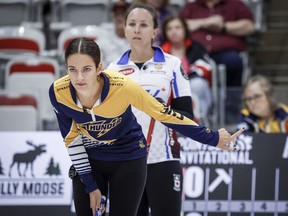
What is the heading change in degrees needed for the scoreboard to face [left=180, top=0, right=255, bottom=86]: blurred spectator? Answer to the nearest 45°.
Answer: approximately 180°

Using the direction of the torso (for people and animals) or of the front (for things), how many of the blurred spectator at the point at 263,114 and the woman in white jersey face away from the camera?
0

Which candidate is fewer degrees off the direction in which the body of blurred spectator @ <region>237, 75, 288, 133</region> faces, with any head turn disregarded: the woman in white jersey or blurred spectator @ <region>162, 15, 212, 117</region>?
the woman in white jersey

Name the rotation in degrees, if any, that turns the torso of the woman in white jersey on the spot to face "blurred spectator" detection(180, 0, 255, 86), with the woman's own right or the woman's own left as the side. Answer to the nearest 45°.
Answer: approximately 135° to the woman's own right

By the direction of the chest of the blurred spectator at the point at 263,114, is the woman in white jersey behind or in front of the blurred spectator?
in front

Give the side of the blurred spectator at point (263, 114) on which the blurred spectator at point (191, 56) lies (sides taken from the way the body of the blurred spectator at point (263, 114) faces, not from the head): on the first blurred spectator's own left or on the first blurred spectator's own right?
on the first blurred spectator's own right

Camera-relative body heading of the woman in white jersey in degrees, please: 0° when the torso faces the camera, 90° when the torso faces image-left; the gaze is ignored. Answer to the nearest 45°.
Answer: approximately 45°

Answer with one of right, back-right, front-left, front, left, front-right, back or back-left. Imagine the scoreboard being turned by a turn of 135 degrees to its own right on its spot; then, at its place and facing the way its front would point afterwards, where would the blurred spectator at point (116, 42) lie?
front

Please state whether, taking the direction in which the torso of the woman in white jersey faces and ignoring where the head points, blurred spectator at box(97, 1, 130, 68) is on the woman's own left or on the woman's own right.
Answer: on the woman's own right

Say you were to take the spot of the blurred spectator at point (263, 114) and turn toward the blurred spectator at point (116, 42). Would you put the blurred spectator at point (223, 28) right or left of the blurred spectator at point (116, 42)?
right
